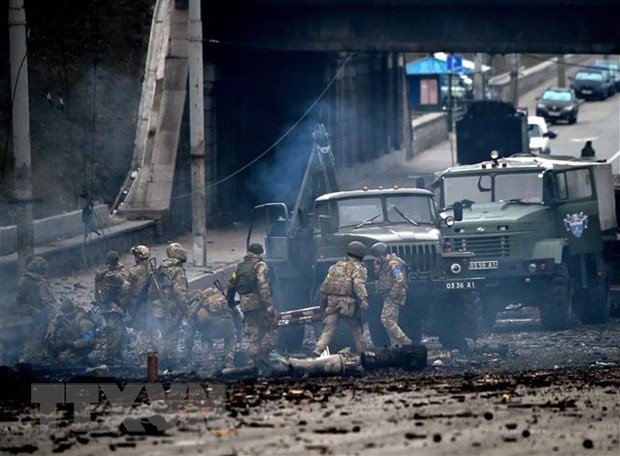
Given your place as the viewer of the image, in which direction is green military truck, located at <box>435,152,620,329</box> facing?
facing the viewer and to the left of the viewer

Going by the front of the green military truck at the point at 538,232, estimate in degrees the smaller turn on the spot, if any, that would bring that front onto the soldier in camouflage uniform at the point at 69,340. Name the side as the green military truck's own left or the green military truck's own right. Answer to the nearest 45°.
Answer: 0° — it already faces them

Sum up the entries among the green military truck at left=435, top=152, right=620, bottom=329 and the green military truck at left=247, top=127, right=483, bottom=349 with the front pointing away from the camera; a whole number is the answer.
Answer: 0

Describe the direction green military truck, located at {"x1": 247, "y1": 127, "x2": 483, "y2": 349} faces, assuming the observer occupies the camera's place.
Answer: facing the viewer and to the right of the viewer

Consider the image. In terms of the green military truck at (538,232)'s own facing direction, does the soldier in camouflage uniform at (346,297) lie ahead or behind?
ahead

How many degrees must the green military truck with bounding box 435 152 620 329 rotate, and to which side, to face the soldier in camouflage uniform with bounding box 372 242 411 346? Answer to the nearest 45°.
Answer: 0° — it already faces them

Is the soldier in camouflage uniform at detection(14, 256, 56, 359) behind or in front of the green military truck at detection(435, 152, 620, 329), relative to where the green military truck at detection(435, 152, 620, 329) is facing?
in front
